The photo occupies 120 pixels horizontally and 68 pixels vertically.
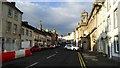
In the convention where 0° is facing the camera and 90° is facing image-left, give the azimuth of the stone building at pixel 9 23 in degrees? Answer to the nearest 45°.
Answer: approximately 315°
